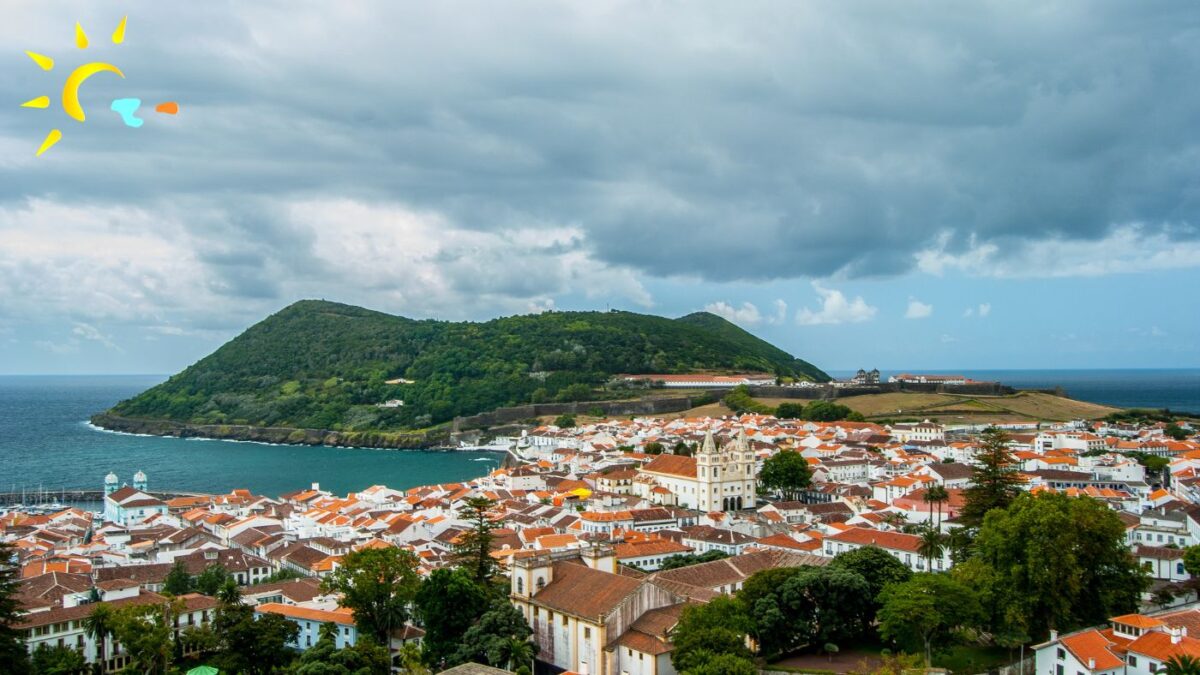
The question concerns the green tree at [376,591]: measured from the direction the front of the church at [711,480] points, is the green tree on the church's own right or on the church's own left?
on the church's own right

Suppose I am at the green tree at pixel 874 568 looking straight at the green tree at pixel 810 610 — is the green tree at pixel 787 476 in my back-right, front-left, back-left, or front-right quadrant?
back-right

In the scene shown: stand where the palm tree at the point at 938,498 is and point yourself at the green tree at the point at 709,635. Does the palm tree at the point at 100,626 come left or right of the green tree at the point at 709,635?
right

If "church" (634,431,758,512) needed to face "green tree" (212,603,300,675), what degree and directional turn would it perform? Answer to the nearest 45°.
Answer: approximately 45° to its right

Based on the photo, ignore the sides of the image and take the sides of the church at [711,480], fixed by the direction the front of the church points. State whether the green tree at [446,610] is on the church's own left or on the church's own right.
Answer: on the church's own right

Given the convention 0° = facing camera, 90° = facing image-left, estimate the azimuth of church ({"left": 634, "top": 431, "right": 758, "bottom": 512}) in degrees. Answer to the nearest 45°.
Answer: approximately 315°

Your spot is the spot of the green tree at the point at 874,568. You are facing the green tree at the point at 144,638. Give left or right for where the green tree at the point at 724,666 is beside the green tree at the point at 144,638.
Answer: left
